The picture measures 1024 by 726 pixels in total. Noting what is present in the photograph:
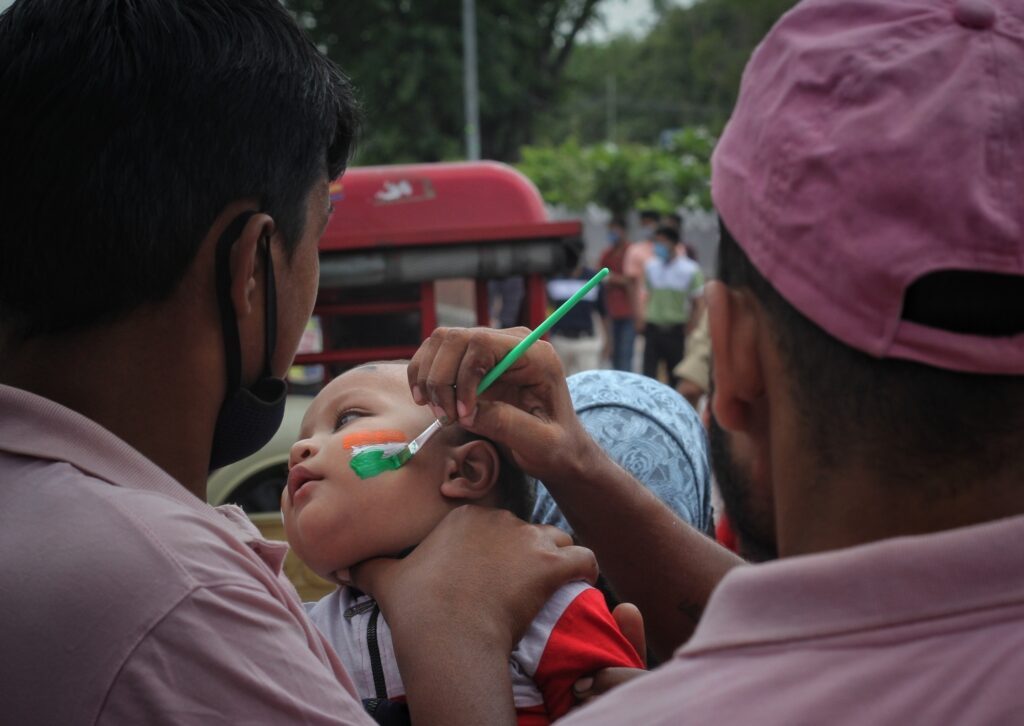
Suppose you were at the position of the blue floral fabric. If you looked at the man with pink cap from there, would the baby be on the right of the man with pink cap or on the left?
right

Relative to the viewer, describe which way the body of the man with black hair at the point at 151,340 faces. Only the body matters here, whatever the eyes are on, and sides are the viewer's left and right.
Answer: facing away from the viewer and to the right of the viewer

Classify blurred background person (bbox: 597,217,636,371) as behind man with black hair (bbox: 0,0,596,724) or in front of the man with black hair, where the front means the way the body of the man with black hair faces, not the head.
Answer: in front

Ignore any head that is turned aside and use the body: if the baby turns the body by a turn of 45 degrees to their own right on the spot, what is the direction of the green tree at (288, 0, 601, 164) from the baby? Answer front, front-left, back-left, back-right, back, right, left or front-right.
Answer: right

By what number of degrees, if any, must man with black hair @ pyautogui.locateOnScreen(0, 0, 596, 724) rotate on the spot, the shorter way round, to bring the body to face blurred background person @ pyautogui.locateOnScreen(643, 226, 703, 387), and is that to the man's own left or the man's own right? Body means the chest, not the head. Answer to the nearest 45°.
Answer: approximately 45° to the man's own left

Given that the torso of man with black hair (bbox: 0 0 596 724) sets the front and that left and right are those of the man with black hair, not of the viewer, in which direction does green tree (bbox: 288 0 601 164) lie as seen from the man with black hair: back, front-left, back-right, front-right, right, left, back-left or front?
front-left

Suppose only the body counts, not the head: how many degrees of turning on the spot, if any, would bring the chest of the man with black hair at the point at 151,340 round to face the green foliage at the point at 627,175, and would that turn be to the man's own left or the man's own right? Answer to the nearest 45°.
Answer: approximately 45° to the man's own left

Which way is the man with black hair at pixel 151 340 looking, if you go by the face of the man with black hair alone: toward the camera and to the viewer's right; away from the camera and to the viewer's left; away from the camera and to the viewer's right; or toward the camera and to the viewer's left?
away from the camera and to the viewer's right

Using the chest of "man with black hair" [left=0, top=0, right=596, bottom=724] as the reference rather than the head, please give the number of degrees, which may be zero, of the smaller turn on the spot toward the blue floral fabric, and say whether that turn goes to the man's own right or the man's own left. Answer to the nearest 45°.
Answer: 0° — they already face it

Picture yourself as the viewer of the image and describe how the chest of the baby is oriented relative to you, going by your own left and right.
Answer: facing the viewer and to the left of the viewer

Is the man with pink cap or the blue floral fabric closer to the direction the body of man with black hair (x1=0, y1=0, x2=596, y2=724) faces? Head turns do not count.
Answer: the blue floral fabric

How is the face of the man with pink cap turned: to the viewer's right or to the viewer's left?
to the viewer's left
